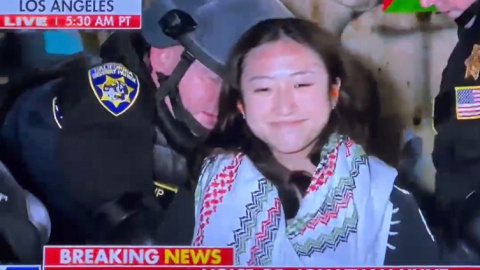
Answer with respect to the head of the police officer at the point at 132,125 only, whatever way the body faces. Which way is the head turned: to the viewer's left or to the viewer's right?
to the viewer's right

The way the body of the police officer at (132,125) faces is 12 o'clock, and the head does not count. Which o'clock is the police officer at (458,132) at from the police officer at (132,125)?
the police officer at (458,132) is roughly at 12 o'clock from the police officer at (132,125).

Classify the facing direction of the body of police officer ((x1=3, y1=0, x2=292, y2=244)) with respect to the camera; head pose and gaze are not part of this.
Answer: to the viewer's right

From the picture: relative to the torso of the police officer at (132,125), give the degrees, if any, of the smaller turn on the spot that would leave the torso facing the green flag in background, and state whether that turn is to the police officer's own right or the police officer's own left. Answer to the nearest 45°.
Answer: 0° — they already face it
